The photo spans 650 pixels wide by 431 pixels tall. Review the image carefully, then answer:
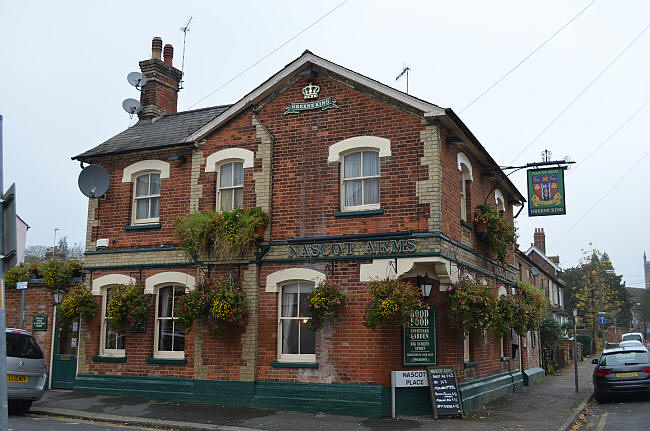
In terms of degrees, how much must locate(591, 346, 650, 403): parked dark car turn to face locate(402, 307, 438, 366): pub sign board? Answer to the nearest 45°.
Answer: approximately 135° to its left

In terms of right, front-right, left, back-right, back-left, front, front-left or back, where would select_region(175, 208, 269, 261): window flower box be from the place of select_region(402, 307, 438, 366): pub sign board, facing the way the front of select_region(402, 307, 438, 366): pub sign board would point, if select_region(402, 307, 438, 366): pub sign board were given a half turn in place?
left

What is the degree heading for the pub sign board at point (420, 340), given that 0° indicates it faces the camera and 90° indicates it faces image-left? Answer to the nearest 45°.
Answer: approximately 0°

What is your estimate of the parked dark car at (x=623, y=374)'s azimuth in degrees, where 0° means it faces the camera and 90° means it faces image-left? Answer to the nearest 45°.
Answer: approximately 180°

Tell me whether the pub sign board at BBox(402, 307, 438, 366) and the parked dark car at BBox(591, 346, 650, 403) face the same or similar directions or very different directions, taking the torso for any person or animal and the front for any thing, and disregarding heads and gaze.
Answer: very different directions

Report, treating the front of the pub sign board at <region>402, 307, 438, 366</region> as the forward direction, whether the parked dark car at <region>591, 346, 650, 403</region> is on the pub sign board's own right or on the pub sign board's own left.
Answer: on the pub sign board's own left
